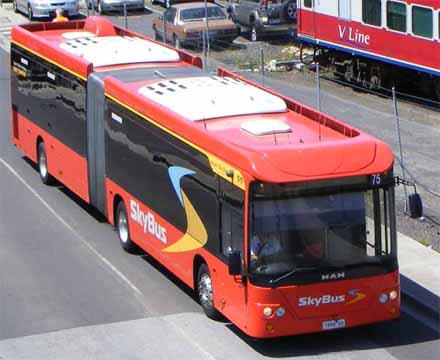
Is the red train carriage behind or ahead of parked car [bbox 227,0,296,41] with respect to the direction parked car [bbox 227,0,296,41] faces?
behind

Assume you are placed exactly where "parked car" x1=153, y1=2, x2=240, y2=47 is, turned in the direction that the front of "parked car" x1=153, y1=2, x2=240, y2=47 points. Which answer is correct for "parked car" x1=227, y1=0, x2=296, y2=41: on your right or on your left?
on your right

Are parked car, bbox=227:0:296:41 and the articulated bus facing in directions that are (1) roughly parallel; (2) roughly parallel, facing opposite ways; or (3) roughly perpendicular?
roughly parallel, facing opposite ways

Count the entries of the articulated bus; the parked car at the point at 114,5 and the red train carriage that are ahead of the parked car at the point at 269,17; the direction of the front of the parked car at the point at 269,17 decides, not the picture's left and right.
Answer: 1

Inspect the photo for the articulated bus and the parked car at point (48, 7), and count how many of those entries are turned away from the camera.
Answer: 0

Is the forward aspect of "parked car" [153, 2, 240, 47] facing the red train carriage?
no

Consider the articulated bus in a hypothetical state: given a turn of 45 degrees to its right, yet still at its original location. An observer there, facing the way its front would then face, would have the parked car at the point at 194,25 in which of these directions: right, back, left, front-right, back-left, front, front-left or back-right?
back

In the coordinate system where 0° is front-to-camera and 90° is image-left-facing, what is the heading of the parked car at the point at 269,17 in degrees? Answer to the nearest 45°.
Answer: approximately 135°

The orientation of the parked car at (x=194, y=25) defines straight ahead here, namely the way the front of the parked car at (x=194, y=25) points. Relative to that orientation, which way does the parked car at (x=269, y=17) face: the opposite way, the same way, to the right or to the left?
the same way

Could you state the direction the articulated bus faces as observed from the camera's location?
facing the viewer and to the right of the viewer

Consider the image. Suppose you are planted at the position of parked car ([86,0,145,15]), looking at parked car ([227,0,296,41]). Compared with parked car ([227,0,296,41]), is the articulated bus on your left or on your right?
right

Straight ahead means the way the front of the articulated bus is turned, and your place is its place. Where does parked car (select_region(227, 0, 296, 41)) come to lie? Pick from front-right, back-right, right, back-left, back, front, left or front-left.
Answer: back-left

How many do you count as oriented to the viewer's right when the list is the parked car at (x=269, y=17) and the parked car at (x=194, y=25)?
0

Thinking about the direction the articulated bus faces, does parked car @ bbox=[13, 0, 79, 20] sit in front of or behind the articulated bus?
behind
